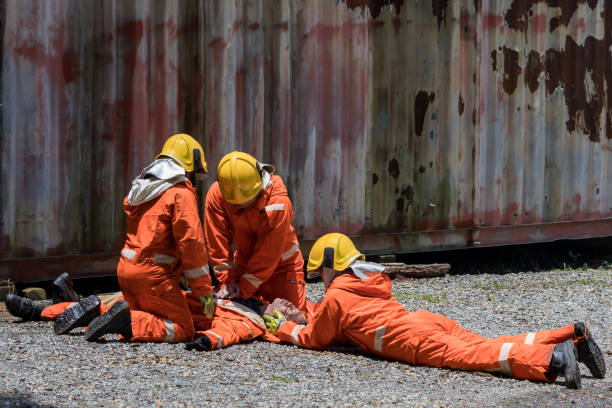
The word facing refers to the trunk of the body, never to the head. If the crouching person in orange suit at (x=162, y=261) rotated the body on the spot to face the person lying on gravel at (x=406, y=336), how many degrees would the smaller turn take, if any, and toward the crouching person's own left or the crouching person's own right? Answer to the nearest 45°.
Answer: approximately 90° to the crouching person's own right

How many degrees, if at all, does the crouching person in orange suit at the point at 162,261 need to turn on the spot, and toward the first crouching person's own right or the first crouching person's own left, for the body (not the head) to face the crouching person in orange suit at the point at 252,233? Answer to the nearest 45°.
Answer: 0° — they already face them

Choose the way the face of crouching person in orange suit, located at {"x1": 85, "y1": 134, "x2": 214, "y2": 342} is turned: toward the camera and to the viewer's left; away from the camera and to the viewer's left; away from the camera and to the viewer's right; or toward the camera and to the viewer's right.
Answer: away from the camera and to the viewer's right

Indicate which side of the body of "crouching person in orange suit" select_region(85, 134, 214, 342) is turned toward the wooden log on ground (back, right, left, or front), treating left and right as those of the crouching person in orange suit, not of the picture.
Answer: front

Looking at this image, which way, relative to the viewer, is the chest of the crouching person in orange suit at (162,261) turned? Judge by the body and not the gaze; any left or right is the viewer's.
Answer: facing away from the viewer and to the right of the viewer

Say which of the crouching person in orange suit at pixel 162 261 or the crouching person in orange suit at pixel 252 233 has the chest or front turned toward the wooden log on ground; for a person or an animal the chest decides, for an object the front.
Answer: the crouching person in orange suit at pixel 162 261

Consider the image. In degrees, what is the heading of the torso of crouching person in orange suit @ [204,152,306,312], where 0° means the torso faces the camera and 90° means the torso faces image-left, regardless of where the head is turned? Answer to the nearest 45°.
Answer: approximately 45°

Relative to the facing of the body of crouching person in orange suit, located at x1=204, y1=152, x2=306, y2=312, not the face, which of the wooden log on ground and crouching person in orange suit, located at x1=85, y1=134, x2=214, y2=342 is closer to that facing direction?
the crouching person in orange suit

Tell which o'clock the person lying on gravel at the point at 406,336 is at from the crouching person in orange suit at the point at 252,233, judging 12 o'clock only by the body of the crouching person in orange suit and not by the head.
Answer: The person lying on gravel is roughly at 9 o'clock from the crouching person in orange suit.

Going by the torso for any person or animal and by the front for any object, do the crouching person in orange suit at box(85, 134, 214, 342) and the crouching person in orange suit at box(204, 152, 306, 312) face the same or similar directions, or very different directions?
very different directions
